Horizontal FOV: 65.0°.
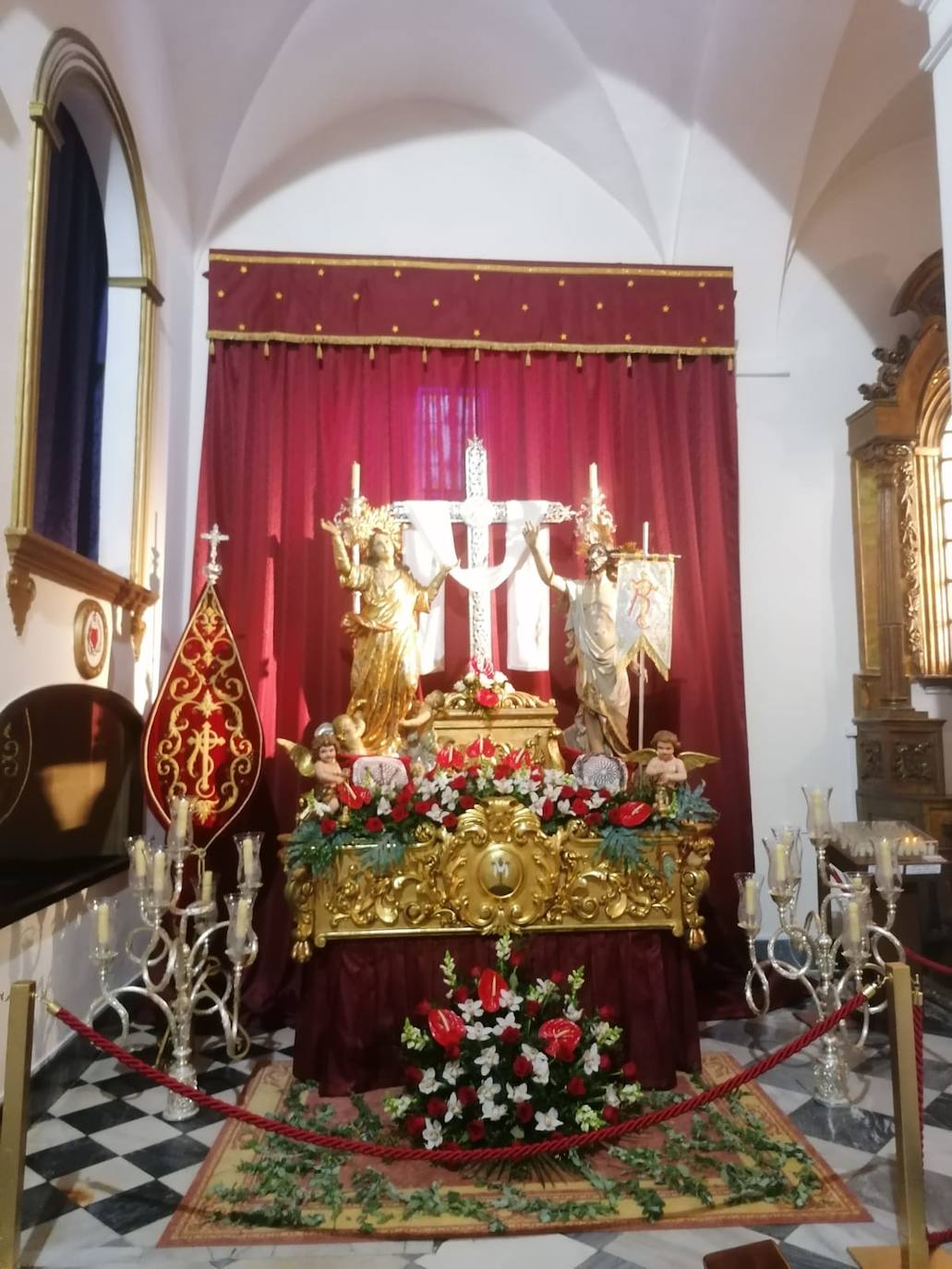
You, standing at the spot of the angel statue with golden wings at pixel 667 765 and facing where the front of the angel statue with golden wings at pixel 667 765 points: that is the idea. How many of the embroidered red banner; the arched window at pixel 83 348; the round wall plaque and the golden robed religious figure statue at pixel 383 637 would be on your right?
4

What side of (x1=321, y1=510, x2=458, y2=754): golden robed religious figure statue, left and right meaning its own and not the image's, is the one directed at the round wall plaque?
right

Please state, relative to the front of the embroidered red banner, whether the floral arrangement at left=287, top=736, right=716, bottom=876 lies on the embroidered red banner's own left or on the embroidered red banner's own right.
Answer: on the embroidered red banner's own left

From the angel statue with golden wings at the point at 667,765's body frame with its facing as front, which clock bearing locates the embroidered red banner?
The embroidered red banner is roughly at 3 o'clock from the angel statue with golden wings.
